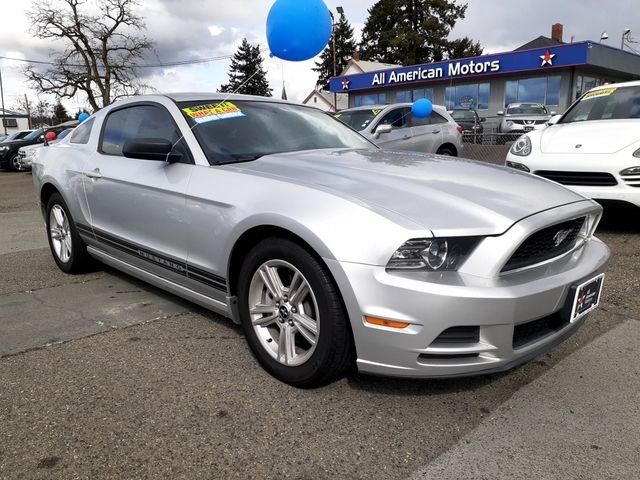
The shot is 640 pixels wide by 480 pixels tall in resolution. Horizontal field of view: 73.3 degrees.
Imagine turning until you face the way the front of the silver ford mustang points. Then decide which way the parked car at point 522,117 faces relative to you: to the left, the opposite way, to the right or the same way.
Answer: to the right

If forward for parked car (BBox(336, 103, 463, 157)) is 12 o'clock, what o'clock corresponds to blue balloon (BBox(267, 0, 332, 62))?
The blue balloon is roughly at 11 o'clock from the parked car.

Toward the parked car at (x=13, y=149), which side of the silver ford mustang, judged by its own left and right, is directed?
back

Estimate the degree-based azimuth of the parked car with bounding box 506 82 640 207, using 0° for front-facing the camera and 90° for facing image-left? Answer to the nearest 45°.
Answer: approximately 45°

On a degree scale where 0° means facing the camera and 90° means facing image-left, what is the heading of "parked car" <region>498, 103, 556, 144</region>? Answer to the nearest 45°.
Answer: approximately 0°

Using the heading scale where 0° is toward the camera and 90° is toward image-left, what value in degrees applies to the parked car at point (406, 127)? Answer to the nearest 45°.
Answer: approximately 45°

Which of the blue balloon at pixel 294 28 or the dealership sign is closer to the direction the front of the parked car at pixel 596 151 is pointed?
the blue balloon

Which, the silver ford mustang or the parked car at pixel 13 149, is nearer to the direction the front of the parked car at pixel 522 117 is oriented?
the silver ford mustang

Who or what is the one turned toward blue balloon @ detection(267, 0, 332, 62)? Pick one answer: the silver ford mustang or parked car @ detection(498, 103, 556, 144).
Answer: the parked car

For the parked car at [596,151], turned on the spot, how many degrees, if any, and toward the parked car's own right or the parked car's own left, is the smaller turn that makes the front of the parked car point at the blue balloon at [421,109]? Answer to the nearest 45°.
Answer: approximately 90° to the parked car's own right

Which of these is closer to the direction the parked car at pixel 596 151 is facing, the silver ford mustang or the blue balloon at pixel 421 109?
the silver ford mustang

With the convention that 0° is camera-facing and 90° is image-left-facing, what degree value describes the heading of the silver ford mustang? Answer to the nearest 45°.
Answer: approximately 315°
